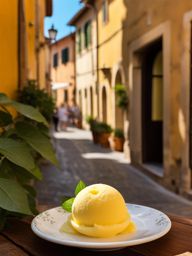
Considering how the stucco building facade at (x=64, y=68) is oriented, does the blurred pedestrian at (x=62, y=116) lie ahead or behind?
ahead

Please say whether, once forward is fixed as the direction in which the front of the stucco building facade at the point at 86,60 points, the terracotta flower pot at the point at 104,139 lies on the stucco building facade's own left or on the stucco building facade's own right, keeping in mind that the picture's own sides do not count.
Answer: on the stucco building facade's own left

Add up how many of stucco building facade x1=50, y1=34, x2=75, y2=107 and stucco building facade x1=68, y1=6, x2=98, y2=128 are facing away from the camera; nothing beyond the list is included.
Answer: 0

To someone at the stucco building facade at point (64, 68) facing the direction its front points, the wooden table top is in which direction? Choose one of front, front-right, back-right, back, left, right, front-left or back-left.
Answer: front-left

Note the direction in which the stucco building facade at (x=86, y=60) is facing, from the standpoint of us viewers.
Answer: facing the viewer and to the left of the viewer
